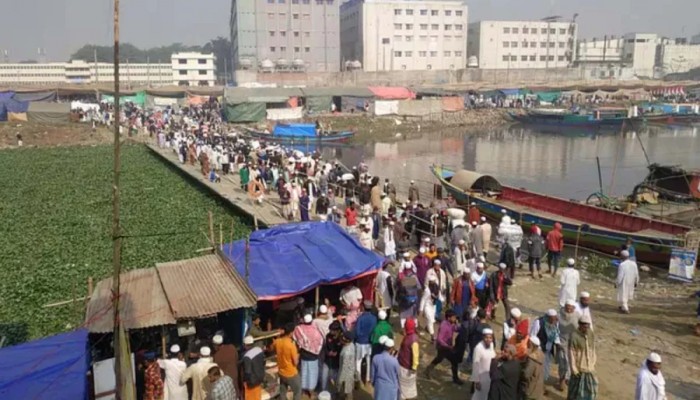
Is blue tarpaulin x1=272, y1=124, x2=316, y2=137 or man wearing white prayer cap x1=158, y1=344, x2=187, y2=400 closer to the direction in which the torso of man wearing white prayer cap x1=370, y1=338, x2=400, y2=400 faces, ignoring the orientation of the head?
the blue tarpaulin

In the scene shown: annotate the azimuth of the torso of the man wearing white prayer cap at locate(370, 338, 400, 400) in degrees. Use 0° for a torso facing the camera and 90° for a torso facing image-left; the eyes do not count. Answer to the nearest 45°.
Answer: approximately 180°

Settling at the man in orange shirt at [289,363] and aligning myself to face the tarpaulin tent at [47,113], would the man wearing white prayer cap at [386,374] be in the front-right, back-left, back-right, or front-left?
back-right
